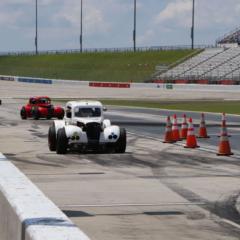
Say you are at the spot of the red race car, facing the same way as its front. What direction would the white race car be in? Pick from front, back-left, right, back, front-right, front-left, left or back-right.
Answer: front-right

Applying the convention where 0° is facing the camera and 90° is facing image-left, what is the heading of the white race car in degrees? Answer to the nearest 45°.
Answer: approximately 0°

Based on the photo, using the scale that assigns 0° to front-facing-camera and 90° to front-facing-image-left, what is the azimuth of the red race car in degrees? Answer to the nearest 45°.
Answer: approximately 315°

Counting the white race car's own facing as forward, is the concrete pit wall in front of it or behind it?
in front

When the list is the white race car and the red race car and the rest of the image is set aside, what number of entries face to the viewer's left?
0

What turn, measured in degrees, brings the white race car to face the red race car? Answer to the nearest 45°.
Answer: approximately 180°

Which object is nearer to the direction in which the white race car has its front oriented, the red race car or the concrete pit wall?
the concrete pit wall
